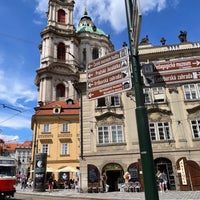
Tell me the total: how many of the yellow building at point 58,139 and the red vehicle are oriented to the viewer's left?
0

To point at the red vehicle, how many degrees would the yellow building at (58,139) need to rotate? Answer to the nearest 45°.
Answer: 0° — it already faces it

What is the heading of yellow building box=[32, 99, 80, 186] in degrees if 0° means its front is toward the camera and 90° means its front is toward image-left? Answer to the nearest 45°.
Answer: approximately 0°

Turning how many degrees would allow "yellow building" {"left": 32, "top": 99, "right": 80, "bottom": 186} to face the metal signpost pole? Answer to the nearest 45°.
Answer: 0° — it already faces it

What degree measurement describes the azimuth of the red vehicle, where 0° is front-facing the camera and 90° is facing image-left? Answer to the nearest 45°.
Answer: approximately 315°

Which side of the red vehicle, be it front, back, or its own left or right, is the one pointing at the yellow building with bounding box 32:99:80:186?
left
